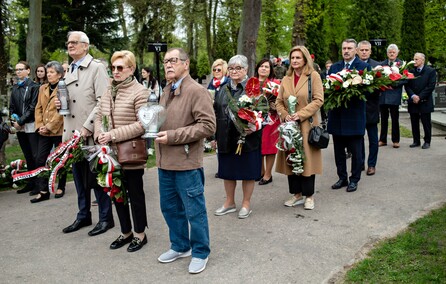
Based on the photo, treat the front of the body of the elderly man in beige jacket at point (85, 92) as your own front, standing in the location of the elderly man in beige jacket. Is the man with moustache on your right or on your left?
on your left

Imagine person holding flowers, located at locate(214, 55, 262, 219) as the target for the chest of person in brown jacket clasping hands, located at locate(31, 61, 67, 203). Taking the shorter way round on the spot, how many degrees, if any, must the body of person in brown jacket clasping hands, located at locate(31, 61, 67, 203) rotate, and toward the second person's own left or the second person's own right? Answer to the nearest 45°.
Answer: approximately 90° to the second person's own left

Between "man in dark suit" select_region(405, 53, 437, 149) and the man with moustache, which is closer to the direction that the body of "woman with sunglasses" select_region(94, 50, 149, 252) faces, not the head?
the man with moustache

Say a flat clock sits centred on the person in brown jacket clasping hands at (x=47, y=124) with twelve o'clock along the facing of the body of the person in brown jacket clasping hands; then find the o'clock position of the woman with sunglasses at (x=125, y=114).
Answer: The woman with sunglasses is roughly at 10 o'clock from the person in brown jacket clasping hands.

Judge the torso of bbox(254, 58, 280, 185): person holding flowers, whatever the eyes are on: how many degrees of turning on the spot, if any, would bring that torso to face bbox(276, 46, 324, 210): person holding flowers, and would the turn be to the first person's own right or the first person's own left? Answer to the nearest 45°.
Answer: approximately 45° to the first person's own left

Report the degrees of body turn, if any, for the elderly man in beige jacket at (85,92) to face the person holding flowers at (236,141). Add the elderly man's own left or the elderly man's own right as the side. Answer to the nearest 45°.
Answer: approximately 135° to the elderly man's own left

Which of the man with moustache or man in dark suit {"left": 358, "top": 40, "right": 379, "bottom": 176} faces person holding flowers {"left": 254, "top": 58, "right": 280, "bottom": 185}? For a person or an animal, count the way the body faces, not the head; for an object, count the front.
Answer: the man in dark suit
